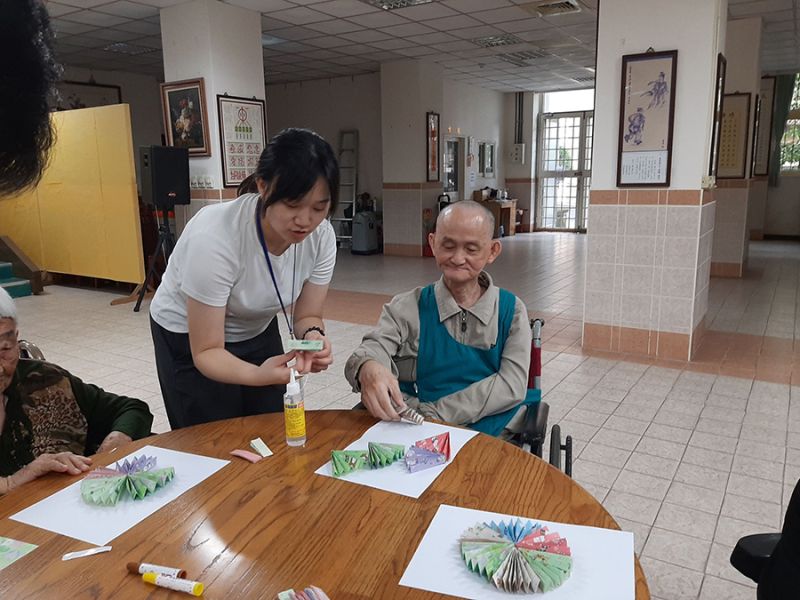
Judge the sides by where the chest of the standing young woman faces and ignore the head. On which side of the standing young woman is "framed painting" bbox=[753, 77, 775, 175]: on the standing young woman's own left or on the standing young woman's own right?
on the standing young woman's own left

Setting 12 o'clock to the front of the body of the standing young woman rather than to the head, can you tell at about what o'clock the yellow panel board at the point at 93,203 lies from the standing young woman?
The yellow panel board is roughly at 7 o'clock from the standing young woman.

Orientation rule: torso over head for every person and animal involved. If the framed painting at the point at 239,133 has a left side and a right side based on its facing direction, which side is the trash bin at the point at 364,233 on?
on its left

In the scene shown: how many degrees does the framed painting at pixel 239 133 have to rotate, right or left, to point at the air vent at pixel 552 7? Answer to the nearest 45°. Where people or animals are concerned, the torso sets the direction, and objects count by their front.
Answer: approximately 45° to its left

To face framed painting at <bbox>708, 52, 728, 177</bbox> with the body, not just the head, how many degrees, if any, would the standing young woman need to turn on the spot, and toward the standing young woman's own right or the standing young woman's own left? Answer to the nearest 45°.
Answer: approximately 90° to the standing young woman's own left

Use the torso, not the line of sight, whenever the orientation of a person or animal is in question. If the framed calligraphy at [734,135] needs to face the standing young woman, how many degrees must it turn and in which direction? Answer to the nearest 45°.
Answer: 0° — it already faces them

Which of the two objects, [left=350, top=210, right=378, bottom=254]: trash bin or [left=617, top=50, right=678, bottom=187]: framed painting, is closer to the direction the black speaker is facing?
the framed painting

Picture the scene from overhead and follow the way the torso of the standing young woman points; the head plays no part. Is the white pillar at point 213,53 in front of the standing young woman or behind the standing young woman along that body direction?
behind
